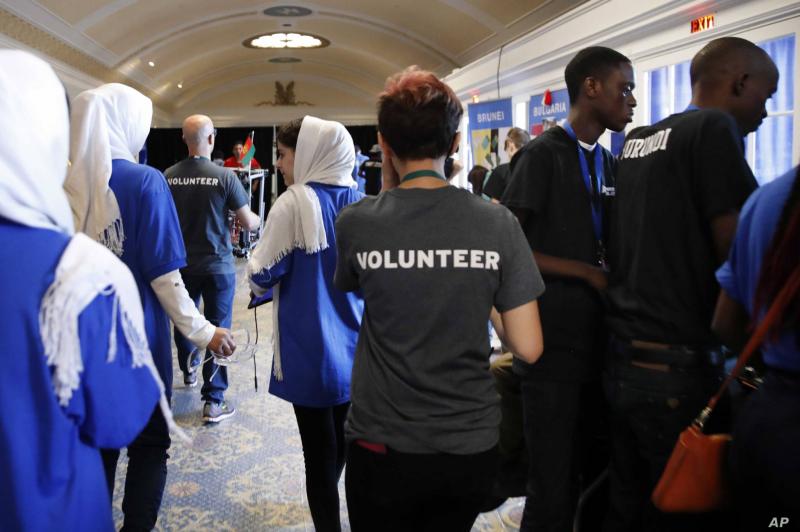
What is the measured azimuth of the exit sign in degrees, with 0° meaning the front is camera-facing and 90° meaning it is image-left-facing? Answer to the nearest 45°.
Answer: approximately 45°

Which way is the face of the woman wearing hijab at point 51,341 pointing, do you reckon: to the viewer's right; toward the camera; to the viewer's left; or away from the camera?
away from the camera

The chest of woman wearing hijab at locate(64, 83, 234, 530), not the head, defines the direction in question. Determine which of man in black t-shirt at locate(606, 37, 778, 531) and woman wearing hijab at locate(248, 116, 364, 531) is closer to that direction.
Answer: the woman wearing hijab

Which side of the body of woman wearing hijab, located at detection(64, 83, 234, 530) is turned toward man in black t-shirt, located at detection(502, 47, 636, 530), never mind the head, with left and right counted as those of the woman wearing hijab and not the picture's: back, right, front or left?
right

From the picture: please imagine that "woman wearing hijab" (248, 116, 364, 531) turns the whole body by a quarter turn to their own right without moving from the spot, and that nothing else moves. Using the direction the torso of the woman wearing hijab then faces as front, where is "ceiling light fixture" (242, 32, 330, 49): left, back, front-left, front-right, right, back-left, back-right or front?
front-left

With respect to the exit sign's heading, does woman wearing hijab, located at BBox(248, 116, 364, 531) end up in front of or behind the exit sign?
in front

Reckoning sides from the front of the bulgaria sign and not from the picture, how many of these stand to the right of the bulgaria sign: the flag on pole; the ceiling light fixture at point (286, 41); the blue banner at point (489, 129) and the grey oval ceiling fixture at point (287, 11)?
4

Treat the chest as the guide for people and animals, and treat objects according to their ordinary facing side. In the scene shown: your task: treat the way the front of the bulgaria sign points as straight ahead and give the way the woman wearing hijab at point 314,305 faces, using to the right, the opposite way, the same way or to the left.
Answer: to the right

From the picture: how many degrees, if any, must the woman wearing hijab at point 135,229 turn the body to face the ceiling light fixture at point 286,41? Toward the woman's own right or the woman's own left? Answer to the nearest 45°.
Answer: approximately 45° to the woman's own left

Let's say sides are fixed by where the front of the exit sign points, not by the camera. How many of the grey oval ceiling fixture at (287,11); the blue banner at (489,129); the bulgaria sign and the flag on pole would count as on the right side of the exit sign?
4

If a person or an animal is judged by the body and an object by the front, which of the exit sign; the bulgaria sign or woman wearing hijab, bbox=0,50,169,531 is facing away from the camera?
the woman wearing hijab

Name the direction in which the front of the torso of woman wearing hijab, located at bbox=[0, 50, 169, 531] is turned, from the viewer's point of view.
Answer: away from the camera

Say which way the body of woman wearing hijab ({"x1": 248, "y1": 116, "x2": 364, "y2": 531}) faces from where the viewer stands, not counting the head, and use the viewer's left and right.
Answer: facing away from the viewer and to the left of the viewer

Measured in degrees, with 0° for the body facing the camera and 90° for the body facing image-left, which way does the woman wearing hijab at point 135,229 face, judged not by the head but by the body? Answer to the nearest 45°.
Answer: approximately 225°

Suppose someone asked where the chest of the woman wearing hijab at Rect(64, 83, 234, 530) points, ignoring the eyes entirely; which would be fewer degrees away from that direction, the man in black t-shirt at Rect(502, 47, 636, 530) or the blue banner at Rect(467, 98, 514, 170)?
the blue banner

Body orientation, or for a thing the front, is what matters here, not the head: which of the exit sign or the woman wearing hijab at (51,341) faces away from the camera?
the woman wearing hijab
